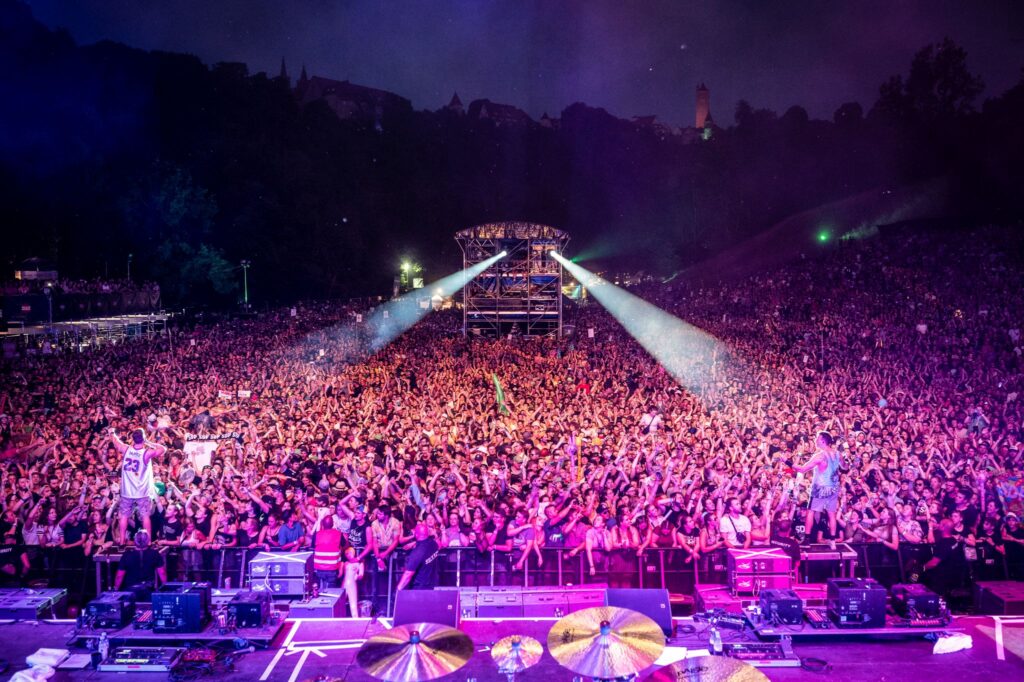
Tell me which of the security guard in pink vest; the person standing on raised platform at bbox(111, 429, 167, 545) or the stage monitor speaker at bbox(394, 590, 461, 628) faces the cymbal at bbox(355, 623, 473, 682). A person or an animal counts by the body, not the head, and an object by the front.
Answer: the stage monitor speaker

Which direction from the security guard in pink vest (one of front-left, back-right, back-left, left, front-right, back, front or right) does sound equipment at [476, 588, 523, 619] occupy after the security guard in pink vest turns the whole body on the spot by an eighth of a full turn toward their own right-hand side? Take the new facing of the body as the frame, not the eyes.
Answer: right

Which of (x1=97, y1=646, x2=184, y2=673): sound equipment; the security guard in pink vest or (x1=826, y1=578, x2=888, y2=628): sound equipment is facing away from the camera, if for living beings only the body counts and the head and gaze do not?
the security guard in pink vest

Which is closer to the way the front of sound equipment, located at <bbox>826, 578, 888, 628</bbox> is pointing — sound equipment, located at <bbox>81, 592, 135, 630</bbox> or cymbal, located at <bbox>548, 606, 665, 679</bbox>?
the cymbal

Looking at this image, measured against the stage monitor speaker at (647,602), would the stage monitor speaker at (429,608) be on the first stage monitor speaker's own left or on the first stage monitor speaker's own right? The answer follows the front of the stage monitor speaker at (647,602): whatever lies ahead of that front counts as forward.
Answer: on the first stage monitor speaker's own right

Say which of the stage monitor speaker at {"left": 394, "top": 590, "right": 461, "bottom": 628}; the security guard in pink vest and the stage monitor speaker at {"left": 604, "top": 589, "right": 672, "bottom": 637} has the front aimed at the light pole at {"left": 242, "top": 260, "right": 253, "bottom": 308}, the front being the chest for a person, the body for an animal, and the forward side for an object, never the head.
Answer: the security guard in pink vest

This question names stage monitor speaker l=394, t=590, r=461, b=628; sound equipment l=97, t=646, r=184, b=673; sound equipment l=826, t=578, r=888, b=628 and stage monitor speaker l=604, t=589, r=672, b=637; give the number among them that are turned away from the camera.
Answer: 0

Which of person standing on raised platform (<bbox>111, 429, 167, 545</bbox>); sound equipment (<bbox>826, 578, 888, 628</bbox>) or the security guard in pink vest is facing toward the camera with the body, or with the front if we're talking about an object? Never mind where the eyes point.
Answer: the sound equipment

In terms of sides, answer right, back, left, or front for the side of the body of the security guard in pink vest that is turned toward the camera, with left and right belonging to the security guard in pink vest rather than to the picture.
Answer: back

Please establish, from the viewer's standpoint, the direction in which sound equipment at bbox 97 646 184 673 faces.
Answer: facing the viewer

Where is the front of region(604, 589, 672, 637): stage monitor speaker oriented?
toward the camera

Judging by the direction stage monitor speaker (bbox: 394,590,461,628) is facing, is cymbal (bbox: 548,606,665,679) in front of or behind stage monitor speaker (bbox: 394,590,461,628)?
in front

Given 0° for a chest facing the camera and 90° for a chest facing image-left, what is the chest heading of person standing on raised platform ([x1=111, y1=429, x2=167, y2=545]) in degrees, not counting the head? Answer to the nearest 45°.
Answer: approximately 180°

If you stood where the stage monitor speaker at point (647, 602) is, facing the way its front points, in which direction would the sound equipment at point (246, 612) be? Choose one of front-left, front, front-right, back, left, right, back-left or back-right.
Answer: right
